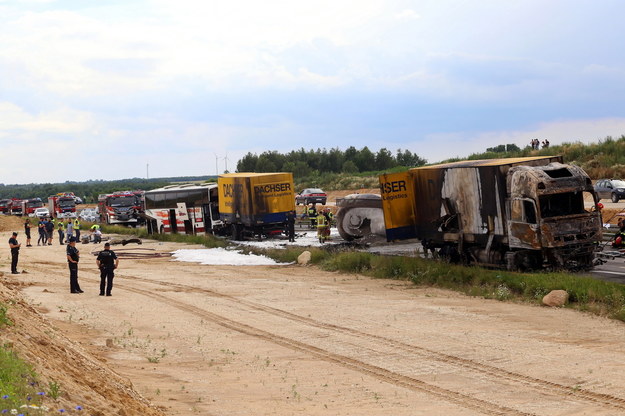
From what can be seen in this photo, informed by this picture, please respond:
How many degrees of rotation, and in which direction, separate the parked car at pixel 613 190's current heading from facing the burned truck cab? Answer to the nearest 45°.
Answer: approximately 45° to its right

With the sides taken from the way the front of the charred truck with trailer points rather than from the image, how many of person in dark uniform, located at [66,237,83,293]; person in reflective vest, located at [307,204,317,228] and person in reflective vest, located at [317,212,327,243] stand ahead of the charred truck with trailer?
0

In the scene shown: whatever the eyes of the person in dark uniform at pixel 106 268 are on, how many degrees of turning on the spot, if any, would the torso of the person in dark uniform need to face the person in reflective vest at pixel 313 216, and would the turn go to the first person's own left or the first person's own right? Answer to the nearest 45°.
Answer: approximately 45° to the first person's own right

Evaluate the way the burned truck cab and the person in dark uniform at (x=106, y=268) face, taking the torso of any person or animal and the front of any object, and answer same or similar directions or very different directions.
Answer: very different directions

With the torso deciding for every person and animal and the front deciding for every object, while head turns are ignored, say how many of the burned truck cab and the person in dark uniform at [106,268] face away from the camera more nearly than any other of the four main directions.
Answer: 1

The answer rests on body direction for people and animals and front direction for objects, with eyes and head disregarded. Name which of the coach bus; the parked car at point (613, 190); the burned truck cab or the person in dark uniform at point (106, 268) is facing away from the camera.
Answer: the person in dark uniform

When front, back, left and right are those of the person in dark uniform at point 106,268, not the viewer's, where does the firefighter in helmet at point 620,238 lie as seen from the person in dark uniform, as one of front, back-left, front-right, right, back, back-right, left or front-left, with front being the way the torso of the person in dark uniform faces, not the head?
right

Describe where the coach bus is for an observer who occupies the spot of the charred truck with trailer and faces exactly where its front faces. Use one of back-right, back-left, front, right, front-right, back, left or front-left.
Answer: back

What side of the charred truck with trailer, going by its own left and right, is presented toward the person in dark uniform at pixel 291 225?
back

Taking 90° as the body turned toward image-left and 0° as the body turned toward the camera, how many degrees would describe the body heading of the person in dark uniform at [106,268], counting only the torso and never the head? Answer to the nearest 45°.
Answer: approximately 180°

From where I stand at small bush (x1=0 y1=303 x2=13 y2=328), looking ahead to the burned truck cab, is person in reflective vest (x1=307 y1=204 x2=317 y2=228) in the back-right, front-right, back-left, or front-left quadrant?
front-left

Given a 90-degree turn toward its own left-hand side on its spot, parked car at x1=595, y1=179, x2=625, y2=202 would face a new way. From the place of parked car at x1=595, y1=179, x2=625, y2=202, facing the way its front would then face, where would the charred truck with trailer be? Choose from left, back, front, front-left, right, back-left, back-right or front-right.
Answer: back-right

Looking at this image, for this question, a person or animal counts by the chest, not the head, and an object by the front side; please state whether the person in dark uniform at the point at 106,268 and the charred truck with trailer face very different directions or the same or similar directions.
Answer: very different directions
